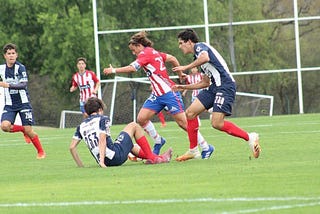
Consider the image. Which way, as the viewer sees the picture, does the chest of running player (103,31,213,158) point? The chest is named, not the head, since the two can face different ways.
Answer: to the viewer's left

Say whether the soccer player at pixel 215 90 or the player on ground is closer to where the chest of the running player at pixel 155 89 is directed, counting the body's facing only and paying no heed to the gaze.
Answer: the player on ground

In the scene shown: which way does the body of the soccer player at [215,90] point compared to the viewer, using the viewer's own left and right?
facing to the left of the viewer

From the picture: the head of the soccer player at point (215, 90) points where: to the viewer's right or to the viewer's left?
to the viewer's left

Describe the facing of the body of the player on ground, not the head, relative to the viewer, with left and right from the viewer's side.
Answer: facing away from the viewer and to the right of the viewer

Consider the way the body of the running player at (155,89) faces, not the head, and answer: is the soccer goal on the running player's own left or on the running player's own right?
on the running player's own right

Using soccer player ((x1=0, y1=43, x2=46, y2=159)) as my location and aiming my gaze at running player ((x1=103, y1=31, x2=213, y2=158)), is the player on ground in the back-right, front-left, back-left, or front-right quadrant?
front-right

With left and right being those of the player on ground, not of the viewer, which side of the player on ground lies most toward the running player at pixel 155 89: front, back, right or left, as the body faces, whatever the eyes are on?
front

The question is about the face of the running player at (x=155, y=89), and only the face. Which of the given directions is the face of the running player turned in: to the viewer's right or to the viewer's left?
to the viewer's left

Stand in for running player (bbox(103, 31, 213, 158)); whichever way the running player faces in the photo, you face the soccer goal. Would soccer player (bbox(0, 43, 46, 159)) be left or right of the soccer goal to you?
left

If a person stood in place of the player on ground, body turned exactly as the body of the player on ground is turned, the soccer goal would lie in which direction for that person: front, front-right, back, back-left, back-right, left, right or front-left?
front-left

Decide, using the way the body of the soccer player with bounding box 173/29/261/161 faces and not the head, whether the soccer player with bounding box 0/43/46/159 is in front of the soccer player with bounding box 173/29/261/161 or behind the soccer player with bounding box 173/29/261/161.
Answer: in front

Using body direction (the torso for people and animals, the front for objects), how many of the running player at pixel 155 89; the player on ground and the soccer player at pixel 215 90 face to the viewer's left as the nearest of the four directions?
2

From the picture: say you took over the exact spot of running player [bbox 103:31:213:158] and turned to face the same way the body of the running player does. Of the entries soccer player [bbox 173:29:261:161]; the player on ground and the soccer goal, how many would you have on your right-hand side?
1
